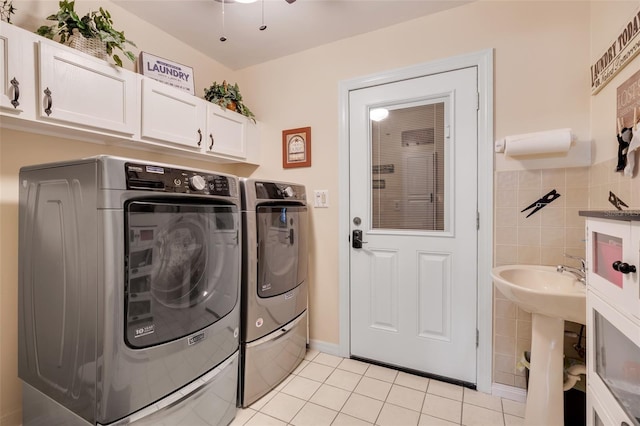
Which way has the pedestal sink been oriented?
to the viewer's left

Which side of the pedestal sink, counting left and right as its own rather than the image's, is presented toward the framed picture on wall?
front

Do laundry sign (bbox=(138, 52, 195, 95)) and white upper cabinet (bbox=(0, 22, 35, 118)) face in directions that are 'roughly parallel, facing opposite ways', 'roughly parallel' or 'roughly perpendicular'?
roughly parallel

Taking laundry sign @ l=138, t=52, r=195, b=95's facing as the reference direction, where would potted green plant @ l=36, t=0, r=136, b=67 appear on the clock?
The potted green plant is roughly at 3 o'clock from the laundry sign.

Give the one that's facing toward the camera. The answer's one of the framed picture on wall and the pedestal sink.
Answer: the framed picture on wall

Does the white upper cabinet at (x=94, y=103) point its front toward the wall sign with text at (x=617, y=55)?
yes

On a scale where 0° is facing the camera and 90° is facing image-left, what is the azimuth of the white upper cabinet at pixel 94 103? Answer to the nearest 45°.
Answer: approximately 315°

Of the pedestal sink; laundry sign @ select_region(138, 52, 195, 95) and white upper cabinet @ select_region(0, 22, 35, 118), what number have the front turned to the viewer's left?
1

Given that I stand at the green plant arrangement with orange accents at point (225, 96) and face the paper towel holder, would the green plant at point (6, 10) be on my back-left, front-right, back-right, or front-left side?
back-right

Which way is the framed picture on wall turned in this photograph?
toward the camera

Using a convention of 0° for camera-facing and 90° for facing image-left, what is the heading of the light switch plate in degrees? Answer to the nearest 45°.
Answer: approximately 0°

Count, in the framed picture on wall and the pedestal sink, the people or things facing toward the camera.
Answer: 1

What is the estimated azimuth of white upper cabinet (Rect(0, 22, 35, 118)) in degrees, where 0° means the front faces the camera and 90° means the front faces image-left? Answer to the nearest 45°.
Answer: approximately 315°

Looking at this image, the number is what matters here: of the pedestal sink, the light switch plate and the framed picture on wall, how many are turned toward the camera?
2

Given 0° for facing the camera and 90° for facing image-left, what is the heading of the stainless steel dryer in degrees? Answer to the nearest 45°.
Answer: approximately 315°

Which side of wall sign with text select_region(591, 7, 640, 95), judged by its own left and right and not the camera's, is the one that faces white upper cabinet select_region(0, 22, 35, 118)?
front

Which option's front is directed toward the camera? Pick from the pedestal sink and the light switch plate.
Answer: the light switch plate

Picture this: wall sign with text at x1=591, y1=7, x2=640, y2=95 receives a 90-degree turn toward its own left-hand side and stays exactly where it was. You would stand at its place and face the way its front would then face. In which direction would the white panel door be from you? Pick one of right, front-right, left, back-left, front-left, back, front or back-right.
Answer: back-right

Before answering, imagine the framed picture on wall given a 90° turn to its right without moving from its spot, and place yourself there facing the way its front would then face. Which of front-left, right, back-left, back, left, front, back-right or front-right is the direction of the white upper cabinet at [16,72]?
front-left
